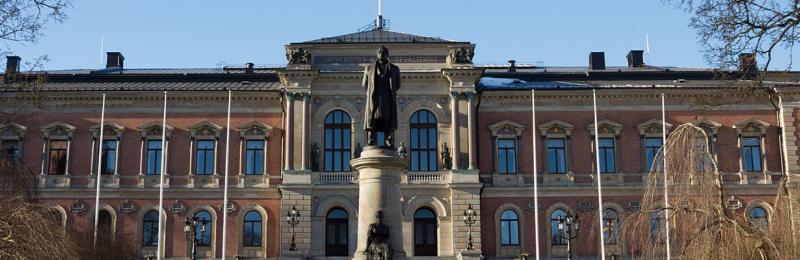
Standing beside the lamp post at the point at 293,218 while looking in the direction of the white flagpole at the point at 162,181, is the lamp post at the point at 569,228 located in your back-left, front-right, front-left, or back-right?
back-left

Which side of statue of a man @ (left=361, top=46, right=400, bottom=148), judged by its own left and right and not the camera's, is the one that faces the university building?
back

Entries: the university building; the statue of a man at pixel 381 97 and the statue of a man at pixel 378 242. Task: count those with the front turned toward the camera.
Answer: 3

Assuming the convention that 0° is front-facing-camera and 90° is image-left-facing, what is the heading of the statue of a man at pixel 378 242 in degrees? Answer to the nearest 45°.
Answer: approximately 0°
